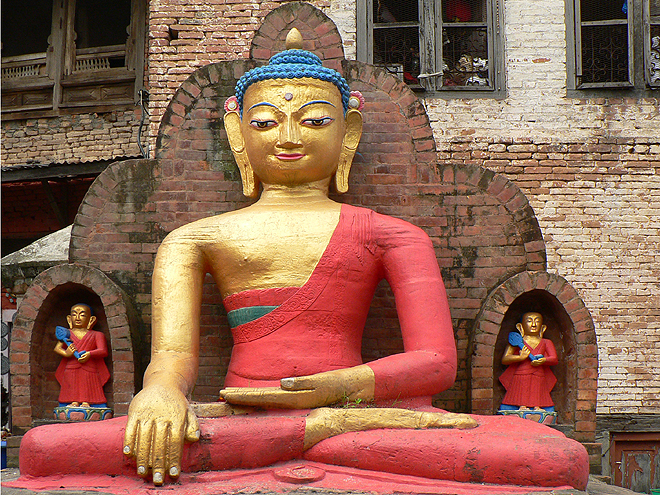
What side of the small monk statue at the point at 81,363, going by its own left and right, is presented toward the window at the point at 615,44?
left

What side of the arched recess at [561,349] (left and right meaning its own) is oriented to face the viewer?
front

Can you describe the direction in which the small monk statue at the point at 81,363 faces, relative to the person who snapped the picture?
facing the viewer

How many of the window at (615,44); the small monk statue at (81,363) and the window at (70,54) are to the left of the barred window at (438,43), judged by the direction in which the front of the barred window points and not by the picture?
1

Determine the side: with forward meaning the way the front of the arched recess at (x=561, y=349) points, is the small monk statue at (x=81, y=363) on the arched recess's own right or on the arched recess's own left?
on the arched recess's own right

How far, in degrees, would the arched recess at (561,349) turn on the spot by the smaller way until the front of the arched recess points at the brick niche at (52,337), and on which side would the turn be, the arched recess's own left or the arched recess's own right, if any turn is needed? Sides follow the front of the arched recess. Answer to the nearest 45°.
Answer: approximately 90° to the arched recess's own right

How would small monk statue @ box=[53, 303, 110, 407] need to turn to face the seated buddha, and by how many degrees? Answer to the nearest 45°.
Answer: approximately 45° to its left

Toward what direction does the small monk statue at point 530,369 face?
toward the camera

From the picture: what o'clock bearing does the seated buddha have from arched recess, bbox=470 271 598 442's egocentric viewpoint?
The seated buddha is roughly at 2 o'clock from the arched recess.

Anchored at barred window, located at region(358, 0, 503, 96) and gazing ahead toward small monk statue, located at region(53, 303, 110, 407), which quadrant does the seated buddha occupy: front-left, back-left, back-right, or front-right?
front-left

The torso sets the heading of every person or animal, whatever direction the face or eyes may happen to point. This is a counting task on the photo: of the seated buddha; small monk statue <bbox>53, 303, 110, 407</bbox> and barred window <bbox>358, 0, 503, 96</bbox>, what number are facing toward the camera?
3

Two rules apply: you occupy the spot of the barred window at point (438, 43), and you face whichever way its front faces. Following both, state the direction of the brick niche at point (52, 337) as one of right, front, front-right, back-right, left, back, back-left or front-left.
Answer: front-right

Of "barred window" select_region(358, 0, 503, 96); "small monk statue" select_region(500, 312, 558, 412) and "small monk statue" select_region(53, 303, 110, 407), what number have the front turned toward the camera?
3

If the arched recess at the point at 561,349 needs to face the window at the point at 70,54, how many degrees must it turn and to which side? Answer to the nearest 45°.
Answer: approximately 135° to its right

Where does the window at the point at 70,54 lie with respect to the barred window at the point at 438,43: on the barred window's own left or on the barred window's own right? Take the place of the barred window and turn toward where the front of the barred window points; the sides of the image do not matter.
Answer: on the barred window's own right
